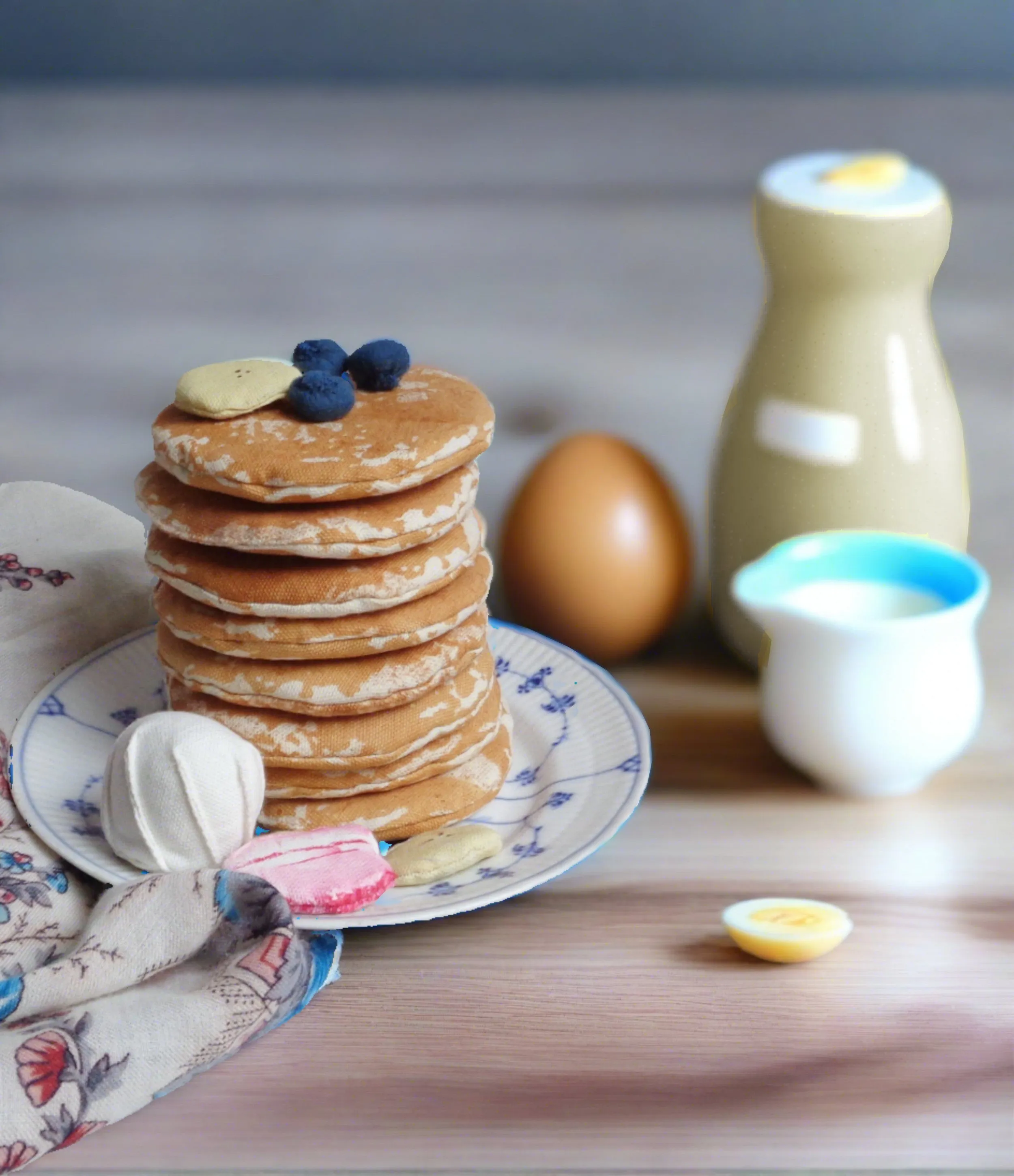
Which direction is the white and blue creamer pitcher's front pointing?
to the viewer's left
